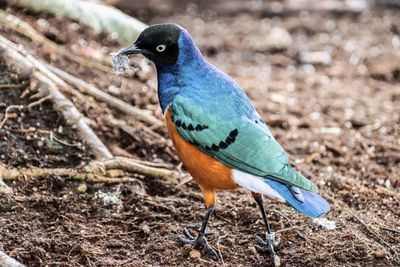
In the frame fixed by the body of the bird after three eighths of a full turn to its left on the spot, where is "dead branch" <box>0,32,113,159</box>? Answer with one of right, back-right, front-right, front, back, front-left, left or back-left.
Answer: back

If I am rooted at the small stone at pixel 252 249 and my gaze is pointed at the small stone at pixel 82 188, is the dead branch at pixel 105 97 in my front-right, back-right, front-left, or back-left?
front-right

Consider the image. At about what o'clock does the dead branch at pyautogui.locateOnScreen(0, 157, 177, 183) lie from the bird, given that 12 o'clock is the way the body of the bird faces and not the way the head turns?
The dead branch is roughly at 1 o'clock from the bird.

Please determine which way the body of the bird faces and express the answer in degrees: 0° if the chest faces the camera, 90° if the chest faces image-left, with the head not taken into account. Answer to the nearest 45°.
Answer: approximately 90°

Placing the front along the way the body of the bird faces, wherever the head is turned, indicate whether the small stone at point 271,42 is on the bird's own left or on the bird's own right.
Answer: on the bird's own right

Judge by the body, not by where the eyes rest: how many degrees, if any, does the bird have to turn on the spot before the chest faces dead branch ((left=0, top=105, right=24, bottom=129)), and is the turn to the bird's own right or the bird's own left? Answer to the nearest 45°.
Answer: approximately 45° to the bird's own right

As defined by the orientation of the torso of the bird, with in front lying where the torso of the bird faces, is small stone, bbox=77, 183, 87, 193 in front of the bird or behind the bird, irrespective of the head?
in front

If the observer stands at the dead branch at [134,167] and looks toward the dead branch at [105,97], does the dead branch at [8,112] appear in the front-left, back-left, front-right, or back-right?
front-left

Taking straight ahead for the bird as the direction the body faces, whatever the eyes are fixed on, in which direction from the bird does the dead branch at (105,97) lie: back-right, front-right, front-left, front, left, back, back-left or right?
front-right
